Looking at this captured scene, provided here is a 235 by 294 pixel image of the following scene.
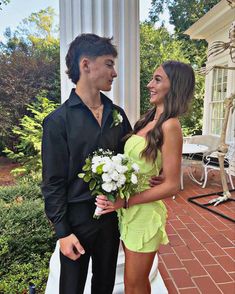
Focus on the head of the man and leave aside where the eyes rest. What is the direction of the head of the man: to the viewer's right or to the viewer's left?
to the viewer's right

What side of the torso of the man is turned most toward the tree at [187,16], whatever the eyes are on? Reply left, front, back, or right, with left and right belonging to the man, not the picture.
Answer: left

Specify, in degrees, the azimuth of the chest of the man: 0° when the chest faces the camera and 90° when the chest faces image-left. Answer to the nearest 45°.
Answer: approximately 315°

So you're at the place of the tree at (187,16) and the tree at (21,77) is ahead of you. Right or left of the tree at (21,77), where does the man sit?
left

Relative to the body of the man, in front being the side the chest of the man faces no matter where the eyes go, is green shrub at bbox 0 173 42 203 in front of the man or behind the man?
behind

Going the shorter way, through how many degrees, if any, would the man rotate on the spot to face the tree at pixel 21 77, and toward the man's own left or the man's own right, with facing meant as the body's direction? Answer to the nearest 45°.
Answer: approximately 135° to the man's own left
